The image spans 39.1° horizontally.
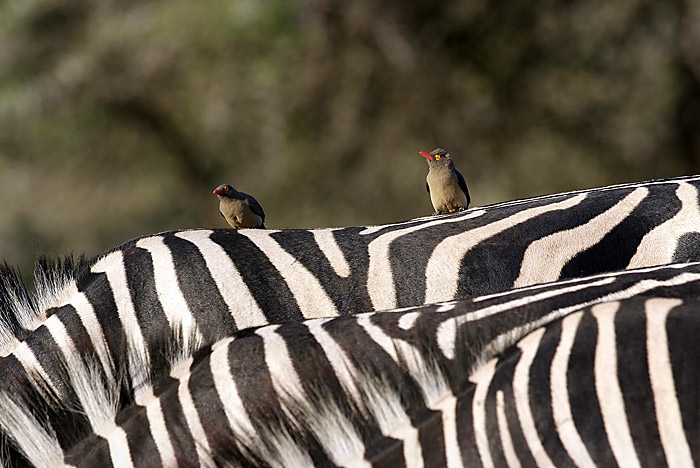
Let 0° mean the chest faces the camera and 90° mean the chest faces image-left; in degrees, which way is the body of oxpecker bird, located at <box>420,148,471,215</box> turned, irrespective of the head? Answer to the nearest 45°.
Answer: approximately 45°

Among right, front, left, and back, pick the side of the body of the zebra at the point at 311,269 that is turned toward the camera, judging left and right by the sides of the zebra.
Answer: left

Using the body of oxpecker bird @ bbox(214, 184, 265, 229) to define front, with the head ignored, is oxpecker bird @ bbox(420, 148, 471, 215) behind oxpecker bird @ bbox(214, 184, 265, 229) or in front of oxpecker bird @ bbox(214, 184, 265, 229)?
behind
